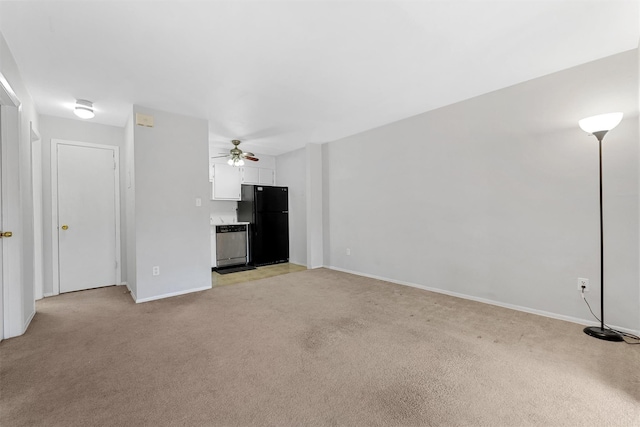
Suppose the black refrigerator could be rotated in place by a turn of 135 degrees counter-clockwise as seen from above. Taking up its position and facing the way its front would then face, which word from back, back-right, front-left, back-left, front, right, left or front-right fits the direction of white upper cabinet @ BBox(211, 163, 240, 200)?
left

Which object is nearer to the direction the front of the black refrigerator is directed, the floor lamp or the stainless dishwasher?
the floor lamp

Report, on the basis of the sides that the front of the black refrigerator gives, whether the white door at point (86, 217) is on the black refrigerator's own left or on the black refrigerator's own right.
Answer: on the black refrigerator's own right

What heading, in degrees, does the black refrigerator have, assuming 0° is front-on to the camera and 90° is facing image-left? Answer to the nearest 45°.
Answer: approximately 315°

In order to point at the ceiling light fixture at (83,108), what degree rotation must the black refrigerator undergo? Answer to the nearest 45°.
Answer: approximately 90° to its right
